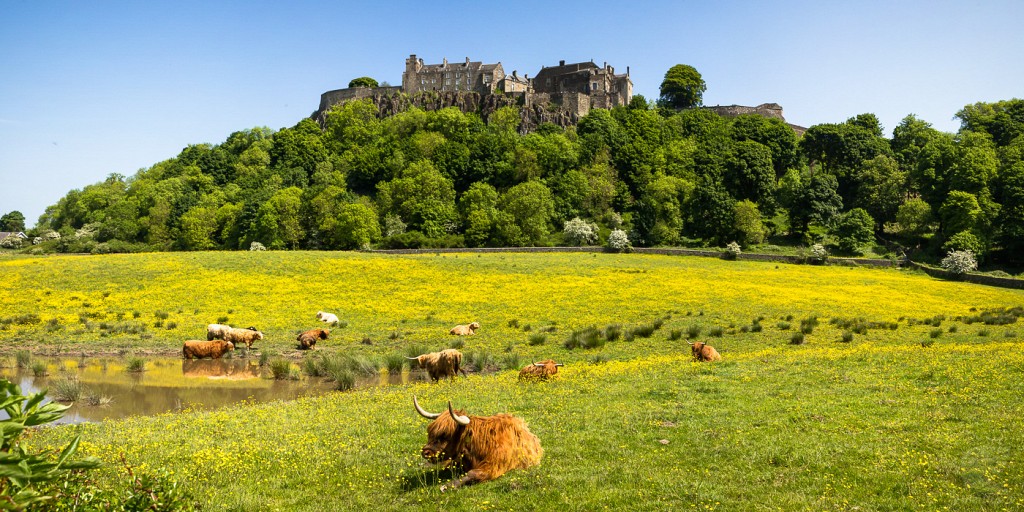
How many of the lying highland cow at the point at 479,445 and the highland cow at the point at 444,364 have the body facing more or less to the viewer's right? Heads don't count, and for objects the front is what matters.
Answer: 0

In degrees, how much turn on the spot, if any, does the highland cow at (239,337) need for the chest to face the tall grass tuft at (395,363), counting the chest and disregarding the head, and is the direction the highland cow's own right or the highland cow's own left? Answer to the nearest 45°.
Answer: approximately 45° to the highland cow's own right

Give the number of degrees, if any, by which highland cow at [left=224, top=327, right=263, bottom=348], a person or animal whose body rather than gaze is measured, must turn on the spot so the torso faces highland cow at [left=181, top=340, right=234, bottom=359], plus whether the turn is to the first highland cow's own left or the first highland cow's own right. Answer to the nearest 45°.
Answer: approximately 135° to the first highland cow's own right

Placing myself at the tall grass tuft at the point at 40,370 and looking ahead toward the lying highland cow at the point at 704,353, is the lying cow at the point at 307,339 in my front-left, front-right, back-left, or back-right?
front-left

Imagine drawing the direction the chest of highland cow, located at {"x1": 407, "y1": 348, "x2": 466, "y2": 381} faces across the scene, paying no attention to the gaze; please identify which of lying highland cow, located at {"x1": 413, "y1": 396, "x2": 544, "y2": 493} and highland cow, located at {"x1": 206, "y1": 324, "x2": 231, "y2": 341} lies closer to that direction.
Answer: the highland cow

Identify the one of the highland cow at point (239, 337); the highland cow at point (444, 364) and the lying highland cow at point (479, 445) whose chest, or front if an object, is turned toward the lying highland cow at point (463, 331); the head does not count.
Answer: the highland cow at point (239, 337)

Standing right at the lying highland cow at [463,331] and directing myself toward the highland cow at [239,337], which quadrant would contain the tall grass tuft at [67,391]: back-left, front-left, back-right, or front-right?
front-left

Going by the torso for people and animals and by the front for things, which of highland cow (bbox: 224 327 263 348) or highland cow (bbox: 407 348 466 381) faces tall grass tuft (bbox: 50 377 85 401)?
highland cow (bbox: 407 348 466 381)

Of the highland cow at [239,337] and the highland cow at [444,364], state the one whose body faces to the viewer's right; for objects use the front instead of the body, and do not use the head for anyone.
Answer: the highland cow at [239,337]

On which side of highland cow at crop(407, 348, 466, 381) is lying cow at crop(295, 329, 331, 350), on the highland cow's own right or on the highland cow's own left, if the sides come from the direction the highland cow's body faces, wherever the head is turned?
on the highland cow's own right

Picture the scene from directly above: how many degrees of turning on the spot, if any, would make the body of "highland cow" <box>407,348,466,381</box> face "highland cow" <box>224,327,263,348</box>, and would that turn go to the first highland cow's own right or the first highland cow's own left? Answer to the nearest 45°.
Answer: approximately 45° to the first highland cow's own right

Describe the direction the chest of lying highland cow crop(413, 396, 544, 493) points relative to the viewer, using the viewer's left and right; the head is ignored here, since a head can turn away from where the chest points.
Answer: facing the viewer and to the left of the viewer

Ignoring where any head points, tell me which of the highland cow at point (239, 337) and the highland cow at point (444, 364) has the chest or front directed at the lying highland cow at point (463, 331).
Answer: the highland cow at point (239, 337)

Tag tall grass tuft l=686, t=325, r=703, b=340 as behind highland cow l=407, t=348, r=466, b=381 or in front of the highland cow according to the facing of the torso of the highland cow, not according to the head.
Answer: behind

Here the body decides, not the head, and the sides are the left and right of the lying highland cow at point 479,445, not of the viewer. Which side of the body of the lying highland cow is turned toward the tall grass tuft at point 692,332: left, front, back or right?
back

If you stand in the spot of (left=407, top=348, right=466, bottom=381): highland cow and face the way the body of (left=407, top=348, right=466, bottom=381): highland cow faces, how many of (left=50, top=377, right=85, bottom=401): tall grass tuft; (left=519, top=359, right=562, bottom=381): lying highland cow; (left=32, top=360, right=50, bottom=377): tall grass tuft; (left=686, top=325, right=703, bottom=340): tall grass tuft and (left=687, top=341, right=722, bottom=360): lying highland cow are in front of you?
2

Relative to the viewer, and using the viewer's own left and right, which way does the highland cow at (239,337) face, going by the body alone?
facing to the right of the viewer

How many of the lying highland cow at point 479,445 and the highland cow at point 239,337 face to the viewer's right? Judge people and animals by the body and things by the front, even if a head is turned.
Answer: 1

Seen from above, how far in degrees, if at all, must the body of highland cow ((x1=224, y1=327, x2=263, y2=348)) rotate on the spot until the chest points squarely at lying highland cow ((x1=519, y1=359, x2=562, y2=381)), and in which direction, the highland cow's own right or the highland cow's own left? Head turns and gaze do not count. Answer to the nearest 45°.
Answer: approximately 45° to the highland cow's own right

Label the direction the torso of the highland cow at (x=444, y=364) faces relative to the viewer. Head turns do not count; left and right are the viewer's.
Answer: facing to the left of the viewer
